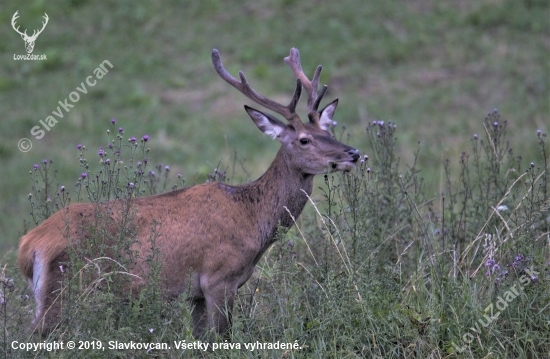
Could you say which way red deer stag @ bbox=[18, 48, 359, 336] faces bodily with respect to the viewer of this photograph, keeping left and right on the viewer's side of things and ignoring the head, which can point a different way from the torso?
facing to the right of the viewer
